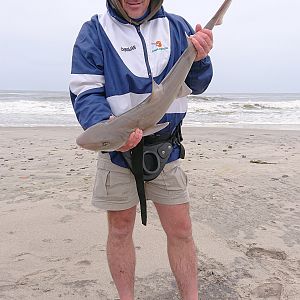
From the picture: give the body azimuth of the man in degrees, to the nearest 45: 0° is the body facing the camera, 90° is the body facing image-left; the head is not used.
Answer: approximately 0°
